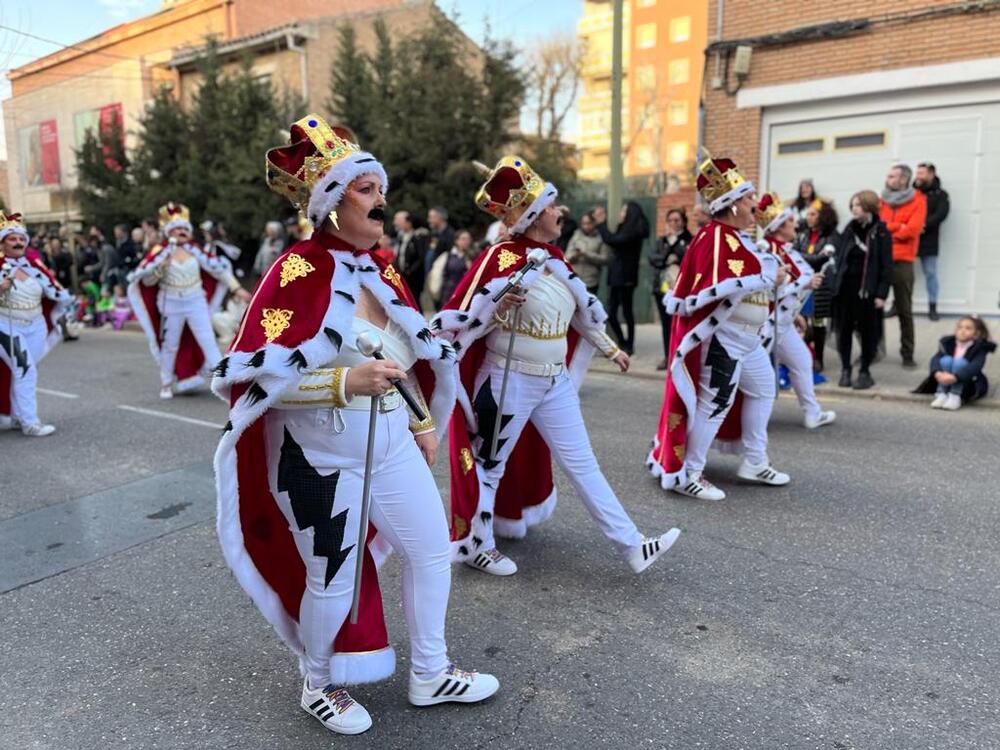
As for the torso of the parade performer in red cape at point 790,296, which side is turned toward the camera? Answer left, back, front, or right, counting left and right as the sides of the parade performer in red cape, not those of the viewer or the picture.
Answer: right

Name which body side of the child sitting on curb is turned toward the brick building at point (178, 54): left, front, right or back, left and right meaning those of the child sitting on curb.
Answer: right

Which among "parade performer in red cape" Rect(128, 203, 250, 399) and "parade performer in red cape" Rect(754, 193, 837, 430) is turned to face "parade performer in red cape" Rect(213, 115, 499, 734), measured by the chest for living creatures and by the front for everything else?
"parade performer in red cape" Rect(128, 203, 250, 399)

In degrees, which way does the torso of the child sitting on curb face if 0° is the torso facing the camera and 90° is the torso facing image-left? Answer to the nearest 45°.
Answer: approximately 45°

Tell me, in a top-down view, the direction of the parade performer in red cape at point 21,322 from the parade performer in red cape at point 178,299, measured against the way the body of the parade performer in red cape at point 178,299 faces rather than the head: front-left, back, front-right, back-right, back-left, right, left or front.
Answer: front-right

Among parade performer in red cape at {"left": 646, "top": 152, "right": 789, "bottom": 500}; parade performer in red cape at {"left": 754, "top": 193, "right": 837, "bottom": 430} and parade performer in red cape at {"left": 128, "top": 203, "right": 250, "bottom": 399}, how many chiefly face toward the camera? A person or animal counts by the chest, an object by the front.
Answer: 1

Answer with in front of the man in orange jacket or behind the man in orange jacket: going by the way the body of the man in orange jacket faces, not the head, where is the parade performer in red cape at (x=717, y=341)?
in front

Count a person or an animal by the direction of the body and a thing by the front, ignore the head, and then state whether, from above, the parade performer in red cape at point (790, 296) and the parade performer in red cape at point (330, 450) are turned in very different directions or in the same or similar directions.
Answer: same or similar directions

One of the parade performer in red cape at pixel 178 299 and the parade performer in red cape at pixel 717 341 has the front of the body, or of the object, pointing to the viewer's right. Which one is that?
the parade performer in red cape at pixel 717 341

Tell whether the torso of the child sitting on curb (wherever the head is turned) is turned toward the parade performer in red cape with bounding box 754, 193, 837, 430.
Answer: yes

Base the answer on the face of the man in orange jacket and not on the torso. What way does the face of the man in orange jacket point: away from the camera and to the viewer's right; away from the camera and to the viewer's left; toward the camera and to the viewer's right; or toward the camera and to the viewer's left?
toward the camera and to the viewer's left

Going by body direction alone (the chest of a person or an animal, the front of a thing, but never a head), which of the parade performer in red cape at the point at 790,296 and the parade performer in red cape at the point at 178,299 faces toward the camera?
the parade performer in red cape at the point at 178,299

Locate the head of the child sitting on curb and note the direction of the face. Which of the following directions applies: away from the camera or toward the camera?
toward the camera

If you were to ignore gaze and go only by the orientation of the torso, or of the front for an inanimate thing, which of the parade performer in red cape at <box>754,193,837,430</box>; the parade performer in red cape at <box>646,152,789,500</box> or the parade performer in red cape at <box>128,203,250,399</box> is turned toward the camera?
the parade performer in red cape at <box>128,203,250,399</box>

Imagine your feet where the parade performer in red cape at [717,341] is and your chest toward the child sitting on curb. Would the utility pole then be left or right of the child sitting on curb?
left
